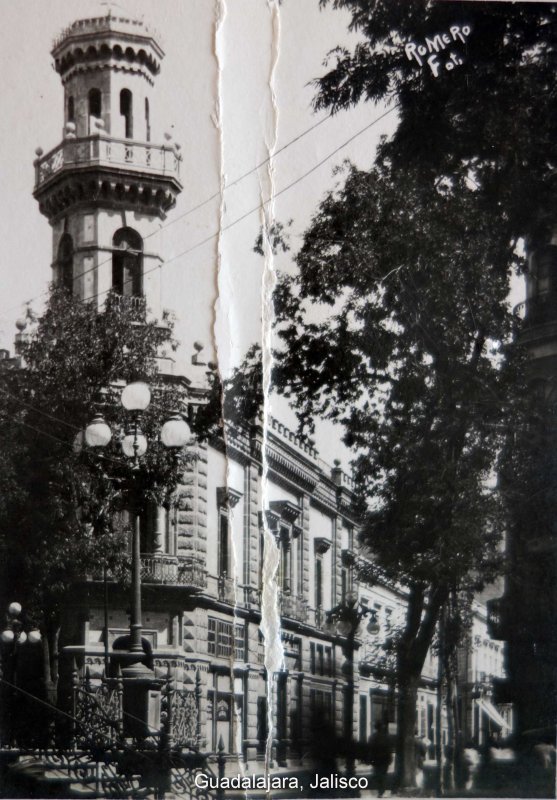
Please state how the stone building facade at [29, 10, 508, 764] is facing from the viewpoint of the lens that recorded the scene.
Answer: facing the viewer and to the right of the viewer
